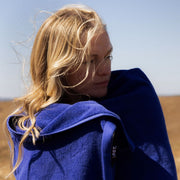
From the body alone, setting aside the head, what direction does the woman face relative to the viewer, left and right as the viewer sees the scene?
facing the viewer and to the right of the viewer
